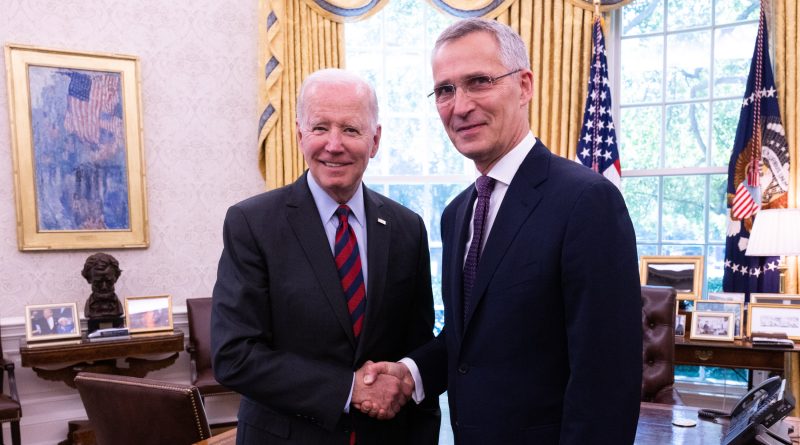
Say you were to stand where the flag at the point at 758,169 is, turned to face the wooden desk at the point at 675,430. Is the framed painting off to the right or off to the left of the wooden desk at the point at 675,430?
right

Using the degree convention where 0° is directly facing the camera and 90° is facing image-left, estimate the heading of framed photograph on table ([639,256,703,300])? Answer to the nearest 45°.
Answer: approximately 0°

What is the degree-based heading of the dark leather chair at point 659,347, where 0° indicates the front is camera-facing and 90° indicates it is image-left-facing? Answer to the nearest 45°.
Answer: approximately 0°

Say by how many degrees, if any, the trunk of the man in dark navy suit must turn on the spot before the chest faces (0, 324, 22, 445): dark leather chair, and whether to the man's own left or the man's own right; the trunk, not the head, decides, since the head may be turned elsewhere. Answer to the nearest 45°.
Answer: approximately 90° to the man's own right

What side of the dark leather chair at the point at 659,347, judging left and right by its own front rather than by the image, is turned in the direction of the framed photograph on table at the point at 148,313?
right

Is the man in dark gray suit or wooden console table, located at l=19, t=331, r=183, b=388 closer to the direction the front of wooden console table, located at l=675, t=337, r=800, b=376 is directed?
the man in dark gray suit

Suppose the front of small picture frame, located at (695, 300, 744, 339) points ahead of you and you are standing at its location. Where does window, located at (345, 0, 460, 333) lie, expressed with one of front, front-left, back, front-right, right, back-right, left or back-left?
right

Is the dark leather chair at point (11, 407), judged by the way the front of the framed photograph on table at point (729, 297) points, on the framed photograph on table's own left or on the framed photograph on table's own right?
on the framed photograph on table's own right

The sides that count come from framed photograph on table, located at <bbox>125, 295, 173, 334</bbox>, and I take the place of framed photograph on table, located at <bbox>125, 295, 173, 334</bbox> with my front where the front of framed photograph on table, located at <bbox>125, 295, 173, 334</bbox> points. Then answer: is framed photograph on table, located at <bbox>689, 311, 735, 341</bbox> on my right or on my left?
on my left
